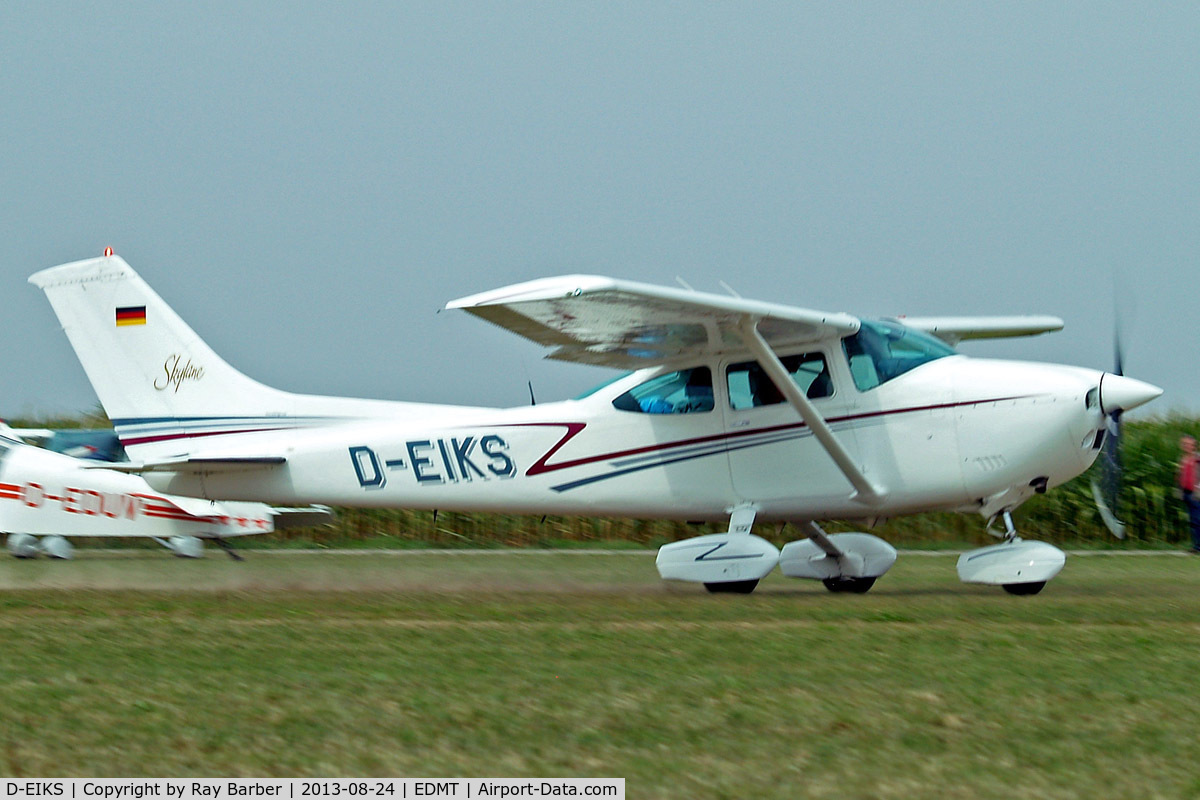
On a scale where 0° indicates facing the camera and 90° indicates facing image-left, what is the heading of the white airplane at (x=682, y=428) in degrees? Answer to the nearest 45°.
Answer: approximately 270°

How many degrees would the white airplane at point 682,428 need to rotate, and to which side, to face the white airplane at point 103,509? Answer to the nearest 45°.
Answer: approximately 135° to its left
